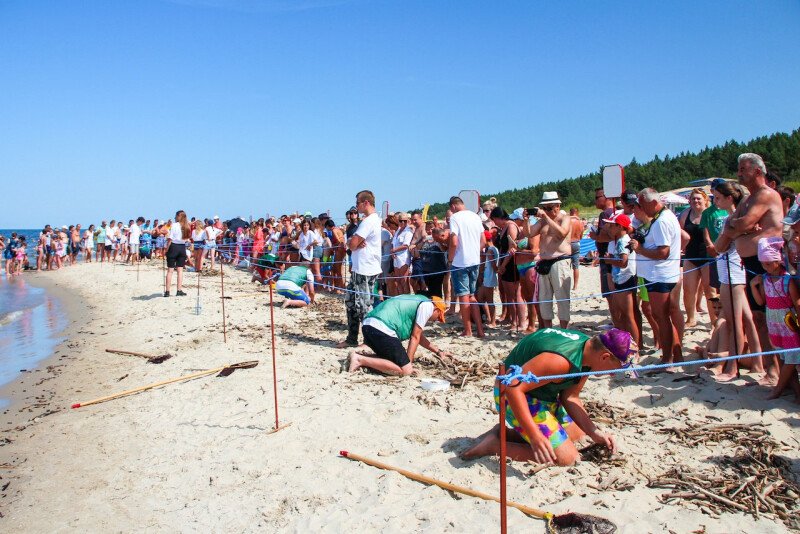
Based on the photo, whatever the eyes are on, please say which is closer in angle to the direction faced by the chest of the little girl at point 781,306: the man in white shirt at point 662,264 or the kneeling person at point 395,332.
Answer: the kneeling person

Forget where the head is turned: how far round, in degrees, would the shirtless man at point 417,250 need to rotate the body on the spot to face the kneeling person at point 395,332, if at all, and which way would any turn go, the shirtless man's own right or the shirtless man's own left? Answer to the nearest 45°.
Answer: approximately 45° to the shirtless man's own left

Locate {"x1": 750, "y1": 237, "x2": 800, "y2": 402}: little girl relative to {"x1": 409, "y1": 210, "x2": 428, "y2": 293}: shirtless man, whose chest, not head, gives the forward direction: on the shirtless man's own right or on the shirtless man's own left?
on the shirtless man's own left

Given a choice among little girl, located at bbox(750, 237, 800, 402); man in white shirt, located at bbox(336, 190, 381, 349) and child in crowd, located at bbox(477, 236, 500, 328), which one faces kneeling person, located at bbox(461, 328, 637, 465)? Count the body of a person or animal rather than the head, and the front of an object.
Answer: the little girl

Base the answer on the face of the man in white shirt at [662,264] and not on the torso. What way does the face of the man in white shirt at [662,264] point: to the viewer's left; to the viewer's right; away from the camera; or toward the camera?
to the viewer's left

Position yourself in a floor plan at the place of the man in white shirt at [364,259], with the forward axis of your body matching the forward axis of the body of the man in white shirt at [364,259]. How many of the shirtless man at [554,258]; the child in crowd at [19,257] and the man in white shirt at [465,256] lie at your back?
2

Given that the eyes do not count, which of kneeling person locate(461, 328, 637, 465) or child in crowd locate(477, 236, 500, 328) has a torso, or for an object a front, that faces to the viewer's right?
the kneeling person

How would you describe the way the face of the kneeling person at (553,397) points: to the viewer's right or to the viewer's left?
to the viewer's right

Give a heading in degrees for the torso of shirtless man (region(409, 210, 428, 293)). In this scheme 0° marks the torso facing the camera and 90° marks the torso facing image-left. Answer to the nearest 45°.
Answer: approximately 45°

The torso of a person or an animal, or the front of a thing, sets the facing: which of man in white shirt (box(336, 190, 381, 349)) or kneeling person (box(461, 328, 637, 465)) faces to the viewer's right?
the kneeling person

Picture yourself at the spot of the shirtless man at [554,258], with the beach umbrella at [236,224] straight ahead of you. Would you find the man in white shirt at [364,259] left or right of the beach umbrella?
left

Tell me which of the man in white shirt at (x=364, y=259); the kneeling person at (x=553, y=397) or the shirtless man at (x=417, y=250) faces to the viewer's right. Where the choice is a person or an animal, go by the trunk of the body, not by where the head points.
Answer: the kneeling person

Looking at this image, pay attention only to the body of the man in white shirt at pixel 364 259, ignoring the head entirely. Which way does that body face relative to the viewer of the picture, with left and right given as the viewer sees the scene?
facing to the left of the viewer

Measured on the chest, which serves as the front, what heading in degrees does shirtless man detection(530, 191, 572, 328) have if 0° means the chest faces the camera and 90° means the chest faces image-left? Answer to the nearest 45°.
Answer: approximately 45°
